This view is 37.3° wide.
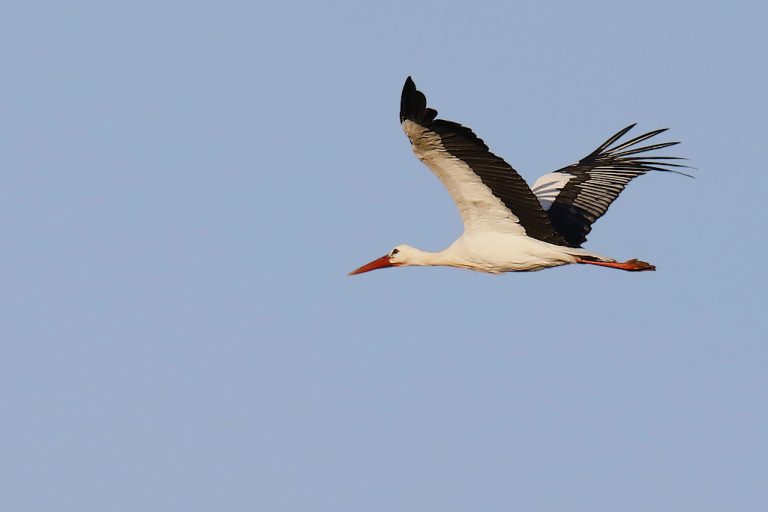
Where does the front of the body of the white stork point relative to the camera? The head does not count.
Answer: to the viewer's left
